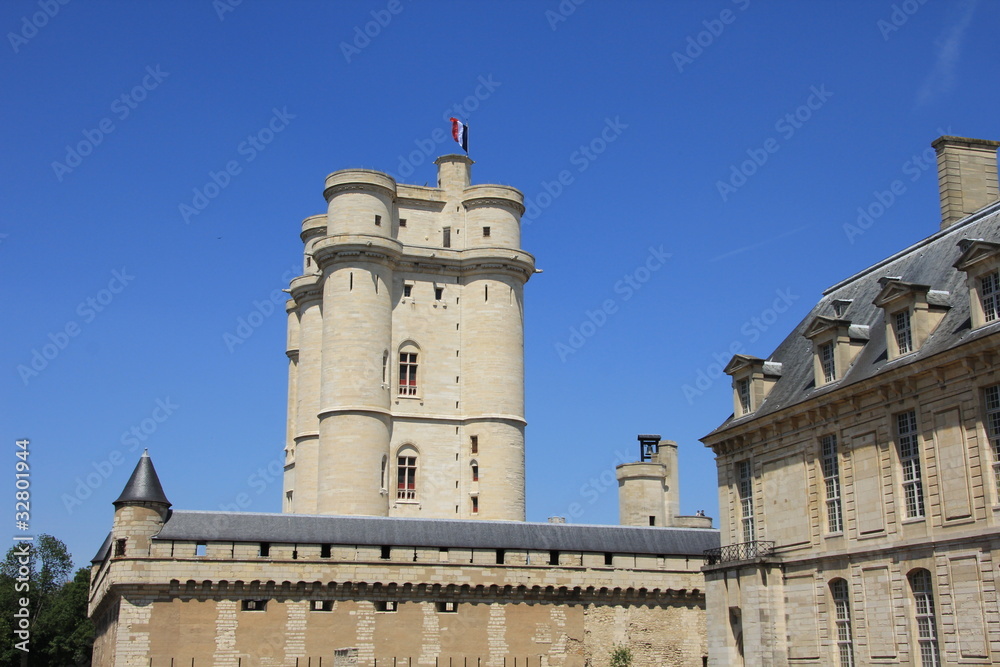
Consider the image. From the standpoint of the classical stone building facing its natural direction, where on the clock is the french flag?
The french flag is roughly at 3 o'clock from the classical stone building.

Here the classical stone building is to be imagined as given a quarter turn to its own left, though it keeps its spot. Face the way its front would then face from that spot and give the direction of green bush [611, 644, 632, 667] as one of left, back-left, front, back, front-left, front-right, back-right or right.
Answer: back

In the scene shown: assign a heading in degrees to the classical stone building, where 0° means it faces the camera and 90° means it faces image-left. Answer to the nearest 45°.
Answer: approximately 45°

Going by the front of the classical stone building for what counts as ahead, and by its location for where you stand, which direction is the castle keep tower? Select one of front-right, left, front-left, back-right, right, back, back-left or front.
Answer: right
